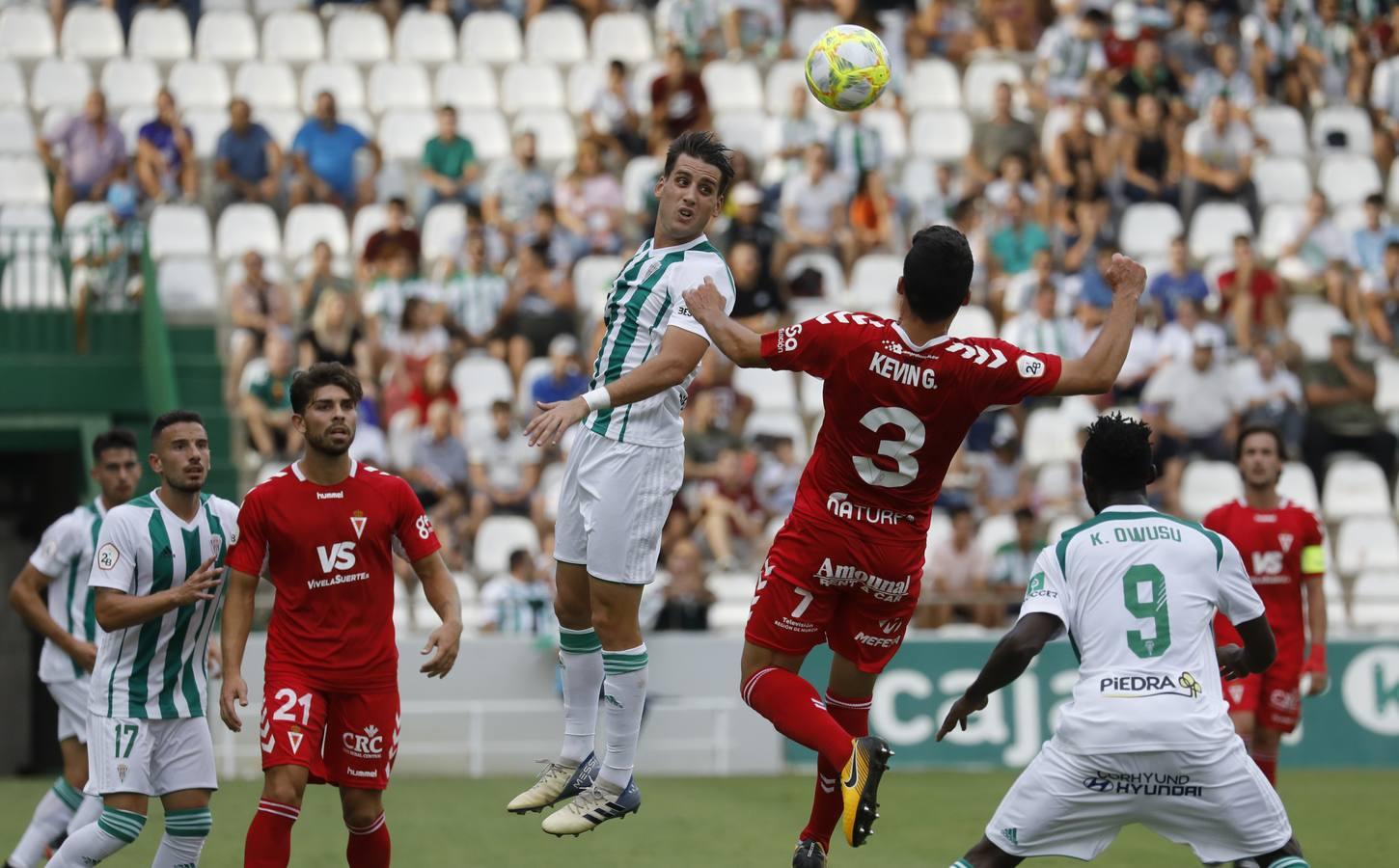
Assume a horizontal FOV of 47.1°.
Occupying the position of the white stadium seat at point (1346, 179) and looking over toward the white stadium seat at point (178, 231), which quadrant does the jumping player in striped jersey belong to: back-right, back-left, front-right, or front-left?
front-left

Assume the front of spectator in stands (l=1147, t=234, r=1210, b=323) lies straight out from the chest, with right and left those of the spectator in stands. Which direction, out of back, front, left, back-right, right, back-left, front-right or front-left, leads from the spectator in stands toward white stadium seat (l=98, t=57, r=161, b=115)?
right

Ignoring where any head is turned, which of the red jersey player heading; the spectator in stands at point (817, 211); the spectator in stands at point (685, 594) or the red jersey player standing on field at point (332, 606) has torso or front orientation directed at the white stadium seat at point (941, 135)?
the red jersey player heading

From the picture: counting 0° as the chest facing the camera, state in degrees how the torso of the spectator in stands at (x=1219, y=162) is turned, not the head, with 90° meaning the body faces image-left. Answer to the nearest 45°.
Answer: approximately 0°

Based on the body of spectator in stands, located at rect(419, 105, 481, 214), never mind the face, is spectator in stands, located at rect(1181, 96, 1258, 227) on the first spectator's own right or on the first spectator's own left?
on the first spectator's own left

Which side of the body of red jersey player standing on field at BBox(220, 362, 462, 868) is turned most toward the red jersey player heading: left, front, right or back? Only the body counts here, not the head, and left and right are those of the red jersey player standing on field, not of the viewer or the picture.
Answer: left

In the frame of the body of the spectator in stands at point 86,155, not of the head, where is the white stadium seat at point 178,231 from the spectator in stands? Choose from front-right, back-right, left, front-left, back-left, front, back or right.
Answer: left

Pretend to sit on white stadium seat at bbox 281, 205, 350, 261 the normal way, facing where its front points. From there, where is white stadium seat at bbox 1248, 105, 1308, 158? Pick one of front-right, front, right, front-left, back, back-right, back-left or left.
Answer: left

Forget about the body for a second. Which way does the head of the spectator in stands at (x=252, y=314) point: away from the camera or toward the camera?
toward the camera

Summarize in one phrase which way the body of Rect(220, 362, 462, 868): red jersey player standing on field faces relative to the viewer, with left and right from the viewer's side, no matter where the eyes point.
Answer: facing the viewer

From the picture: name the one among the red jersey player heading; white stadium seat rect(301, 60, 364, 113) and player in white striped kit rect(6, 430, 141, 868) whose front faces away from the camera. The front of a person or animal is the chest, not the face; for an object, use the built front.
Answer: the red jersey player heading

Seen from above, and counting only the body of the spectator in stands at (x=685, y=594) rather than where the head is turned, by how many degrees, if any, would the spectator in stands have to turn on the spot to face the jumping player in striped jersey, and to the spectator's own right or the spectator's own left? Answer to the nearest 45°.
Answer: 0° — they already face them

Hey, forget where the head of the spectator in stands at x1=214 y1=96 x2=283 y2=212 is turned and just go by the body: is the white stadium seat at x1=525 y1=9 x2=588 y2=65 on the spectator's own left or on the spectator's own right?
on the spectator's own left

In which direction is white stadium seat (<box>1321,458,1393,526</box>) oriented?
toward the camera

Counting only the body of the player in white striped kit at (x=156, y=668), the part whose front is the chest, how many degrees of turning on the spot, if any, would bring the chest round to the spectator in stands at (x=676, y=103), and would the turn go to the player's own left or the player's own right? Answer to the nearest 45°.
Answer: approximately 90° to the player's own left

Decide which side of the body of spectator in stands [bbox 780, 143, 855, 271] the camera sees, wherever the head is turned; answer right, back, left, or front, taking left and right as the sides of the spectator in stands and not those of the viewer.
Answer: front

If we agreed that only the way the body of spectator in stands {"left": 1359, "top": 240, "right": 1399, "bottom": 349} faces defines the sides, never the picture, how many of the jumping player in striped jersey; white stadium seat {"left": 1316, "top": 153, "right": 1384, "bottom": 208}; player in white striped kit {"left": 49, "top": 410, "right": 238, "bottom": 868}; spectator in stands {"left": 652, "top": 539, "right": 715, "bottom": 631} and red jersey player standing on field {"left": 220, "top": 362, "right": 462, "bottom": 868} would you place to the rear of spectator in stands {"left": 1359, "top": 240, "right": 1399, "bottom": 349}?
1

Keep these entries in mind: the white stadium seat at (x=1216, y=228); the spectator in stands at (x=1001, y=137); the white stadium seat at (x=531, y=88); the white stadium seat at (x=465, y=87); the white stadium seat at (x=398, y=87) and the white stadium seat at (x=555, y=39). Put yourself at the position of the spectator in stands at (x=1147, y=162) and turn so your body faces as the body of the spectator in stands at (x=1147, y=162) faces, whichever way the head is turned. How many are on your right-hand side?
5

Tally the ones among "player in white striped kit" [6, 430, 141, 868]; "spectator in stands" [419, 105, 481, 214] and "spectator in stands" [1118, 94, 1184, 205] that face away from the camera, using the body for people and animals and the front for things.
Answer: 0
